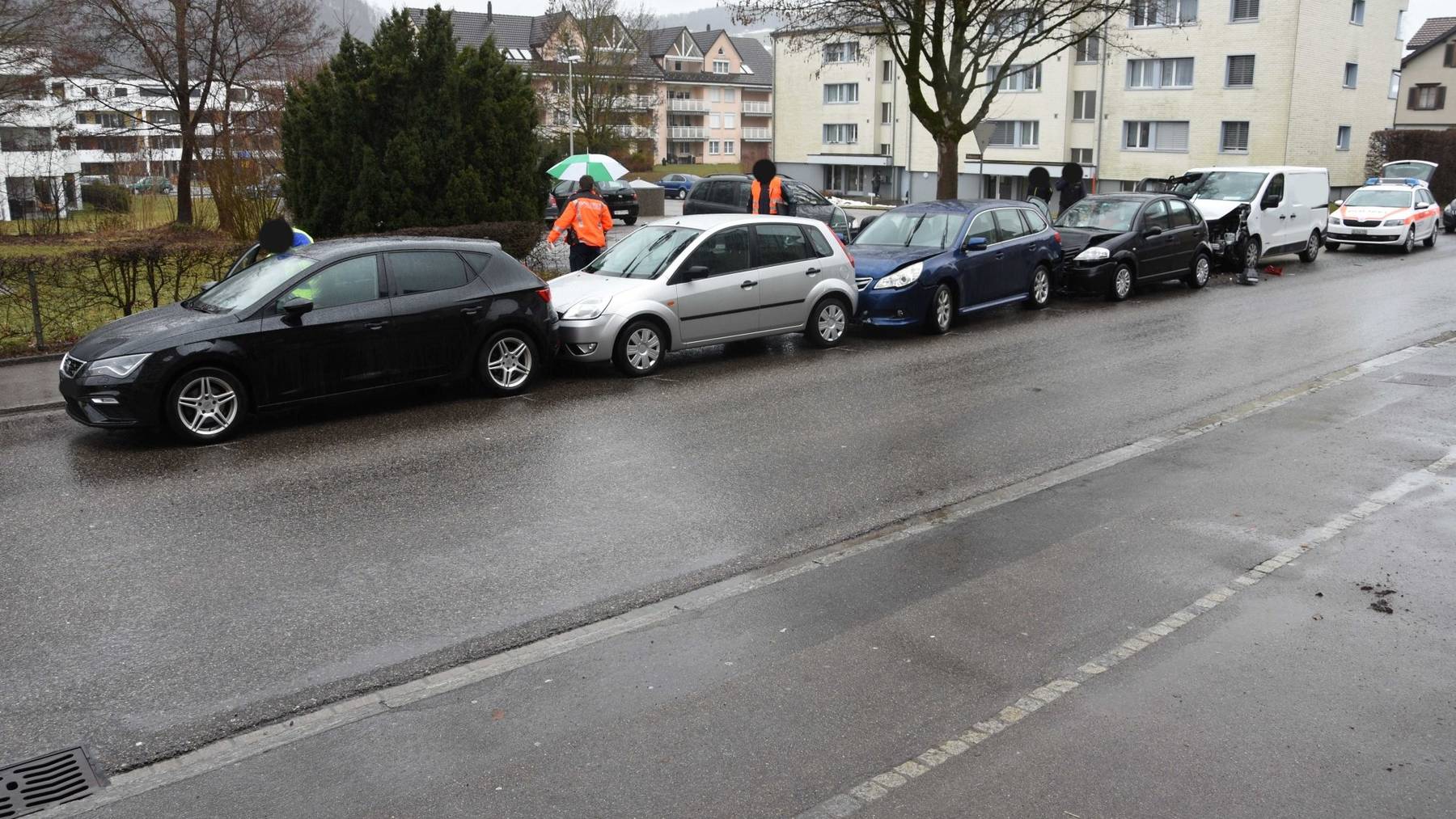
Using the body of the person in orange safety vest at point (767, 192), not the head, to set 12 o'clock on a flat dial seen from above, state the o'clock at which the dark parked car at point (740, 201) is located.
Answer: The dark parked car is roughly at 6 o'clock from the person in orange safety vest.

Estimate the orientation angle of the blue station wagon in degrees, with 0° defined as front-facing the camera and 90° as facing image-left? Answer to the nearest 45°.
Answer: approximately 45°

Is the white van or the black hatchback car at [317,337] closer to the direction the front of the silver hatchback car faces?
the black hatchback car

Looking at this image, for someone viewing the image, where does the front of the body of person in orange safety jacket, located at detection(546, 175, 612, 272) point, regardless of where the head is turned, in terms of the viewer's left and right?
facing away from the viewer

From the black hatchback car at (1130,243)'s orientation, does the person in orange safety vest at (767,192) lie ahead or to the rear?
ahead

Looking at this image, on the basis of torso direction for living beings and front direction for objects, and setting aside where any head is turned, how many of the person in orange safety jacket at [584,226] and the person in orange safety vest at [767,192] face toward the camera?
1

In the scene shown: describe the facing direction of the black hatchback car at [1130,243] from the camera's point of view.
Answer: facing the viewer and to the left of the viewer

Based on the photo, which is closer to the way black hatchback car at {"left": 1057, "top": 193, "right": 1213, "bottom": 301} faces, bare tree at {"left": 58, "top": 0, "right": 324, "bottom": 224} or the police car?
the bare tree

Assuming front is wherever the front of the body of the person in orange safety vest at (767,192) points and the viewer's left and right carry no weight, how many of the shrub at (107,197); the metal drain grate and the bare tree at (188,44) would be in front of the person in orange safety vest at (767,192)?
1

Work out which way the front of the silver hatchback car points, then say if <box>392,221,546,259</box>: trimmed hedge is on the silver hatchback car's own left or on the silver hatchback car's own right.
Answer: on the silver hatchback car's own right

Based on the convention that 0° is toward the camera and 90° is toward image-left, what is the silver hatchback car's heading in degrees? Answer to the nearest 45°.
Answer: approximately 45°

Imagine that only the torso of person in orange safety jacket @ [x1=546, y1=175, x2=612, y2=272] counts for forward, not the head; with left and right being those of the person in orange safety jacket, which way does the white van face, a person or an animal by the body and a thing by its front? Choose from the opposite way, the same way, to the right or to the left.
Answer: to the left
